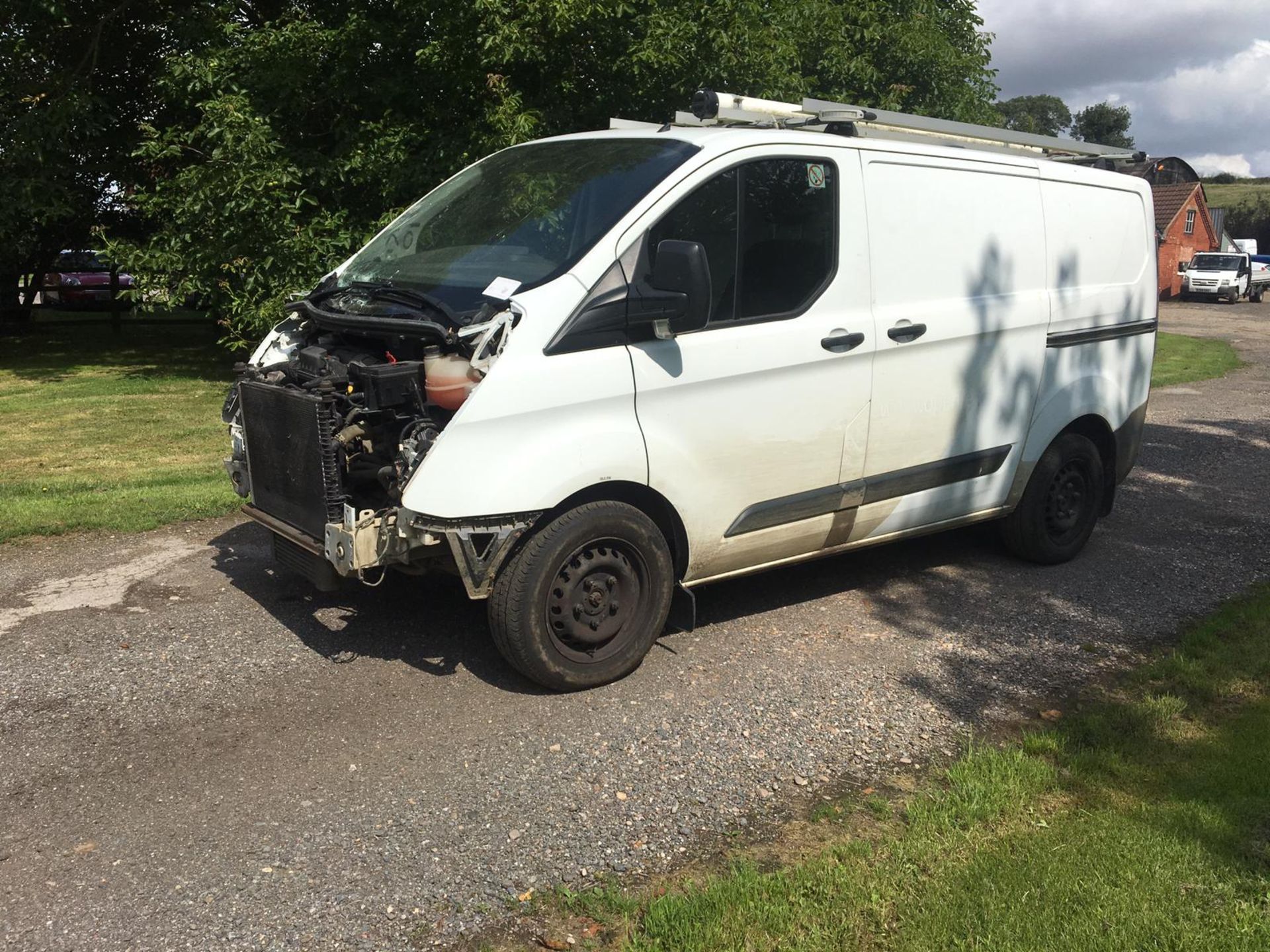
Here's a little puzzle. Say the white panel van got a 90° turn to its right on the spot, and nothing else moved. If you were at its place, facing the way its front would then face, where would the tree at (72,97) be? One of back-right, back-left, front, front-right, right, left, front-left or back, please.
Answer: front

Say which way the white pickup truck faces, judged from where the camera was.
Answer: facing the viewer and to the left of the viewer

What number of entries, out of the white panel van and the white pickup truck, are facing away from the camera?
0

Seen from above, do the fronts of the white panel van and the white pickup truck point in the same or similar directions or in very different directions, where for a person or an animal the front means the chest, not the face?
same or similar directions

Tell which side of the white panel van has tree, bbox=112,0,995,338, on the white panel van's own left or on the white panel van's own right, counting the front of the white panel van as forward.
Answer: on the white panel van's own right

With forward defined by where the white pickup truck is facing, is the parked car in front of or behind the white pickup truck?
in front

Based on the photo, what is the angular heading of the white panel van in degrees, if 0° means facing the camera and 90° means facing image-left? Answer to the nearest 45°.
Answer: approximately 45°

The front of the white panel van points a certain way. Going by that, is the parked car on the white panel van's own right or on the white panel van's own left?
on the white panel van's own right

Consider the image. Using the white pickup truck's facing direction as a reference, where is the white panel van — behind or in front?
in front
